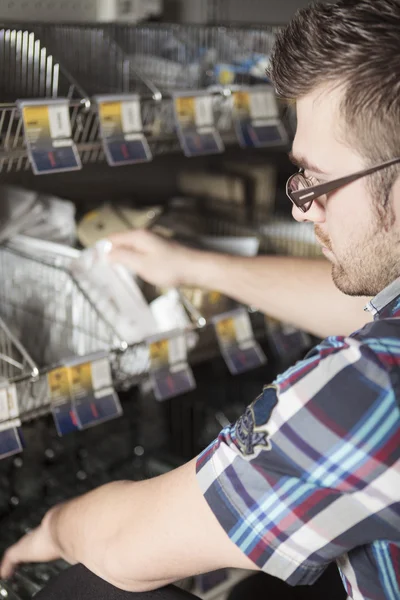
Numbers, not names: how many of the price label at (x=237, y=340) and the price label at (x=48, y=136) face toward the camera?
2

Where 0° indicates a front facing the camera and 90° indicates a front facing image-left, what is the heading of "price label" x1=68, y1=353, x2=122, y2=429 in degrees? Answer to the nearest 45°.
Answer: approximately 0°

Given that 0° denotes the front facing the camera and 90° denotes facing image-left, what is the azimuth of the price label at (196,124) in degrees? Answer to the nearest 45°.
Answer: approximately 0°

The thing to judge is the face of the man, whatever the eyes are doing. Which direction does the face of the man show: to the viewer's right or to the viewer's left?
to the viewer's left
